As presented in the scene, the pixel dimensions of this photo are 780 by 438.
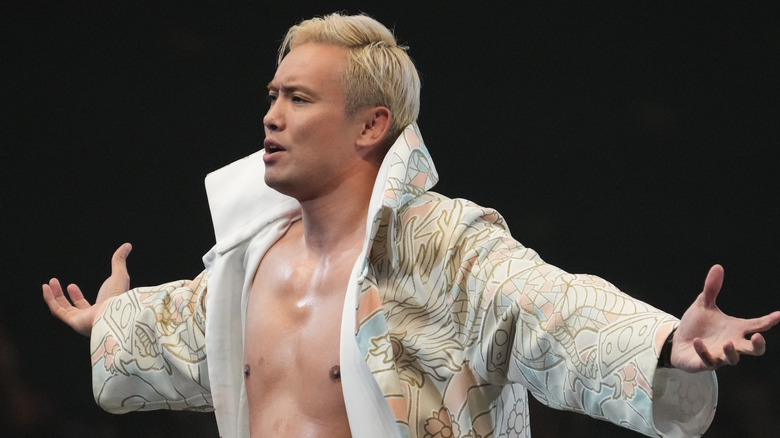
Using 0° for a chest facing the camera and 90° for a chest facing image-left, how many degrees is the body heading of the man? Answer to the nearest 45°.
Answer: approximately 45°

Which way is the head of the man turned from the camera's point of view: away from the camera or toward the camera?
toward the camera
